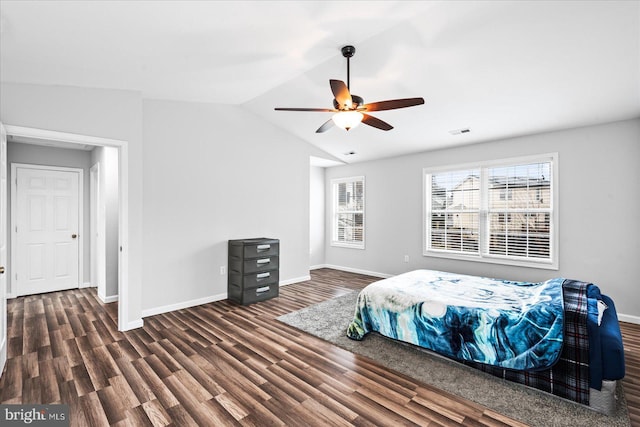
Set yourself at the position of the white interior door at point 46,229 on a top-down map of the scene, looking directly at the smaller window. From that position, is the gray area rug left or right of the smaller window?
right

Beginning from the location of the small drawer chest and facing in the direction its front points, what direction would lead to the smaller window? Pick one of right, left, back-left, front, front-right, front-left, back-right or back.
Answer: left

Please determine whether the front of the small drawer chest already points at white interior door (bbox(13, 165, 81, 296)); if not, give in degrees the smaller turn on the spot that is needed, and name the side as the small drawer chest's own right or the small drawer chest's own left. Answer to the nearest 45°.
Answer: approximately 135° to the small drawer chest's own right

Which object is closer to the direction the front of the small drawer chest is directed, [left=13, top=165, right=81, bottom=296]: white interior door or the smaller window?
the smaller window

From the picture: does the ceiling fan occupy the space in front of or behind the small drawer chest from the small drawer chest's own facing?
in front

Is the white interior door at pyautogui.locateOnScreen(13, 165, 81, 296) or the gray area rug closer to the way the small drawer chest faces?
the gray area rug

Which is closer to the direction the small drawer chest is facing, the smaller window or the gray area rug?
the gray area rug

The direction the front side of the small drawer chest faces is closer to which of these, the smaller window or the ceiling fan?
the ceiling fan

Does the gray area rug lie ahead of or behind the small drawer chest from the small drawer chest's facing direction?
ahead

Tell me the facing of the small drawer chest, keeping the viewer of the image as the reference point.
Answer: facing the viewer and to the right of the viewer

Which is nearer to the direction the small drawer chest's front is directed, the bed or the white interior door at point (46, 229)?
the bed

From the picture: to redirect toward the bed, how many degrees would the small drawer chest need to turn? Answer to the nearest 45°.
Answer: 0° — it already faces it
